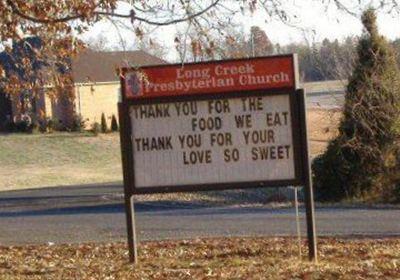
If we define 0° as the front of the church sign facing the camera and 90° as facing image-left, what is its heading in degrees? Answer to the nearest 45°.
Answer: approximately 0°

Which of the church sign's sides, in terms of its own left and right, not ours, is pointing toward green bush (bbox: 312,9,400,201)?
back
